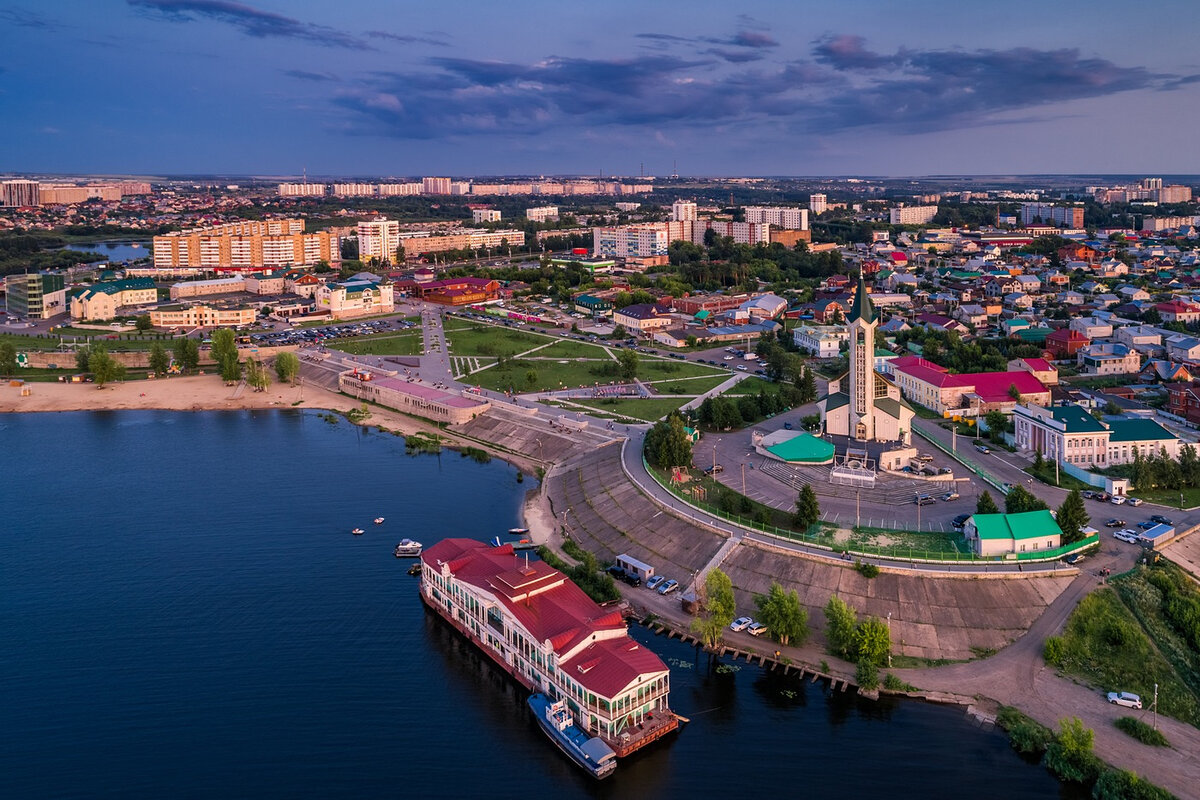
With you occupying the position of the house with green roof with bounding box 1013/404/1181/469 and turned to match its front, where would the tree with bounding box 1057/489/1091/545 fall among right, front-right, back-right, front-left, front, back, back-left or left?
front-left

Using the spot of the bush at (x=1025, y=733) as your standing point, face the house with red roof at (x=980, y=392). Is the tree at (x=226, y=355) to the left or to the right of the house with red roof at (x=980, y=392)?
left

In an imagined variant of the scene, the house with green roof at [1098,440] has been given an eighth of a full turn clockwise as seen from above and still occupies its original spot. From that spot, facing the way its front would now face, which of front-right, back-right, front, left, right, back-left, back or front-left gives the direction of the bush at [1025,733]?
left

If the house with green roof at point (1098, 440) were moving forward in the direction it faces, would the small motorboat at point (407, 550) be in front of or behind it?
in front

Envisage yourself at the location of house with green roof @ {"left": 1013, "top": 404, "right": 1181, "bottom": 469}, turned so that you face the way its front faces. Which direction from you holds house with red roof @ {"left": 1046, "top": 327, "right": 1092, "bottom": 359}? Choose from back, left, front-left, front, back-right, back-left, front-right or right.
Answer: back-right

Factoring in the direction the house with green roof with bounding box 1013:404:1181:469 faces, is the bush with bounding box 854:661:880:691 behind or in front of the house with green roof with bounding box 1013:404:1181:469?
in front

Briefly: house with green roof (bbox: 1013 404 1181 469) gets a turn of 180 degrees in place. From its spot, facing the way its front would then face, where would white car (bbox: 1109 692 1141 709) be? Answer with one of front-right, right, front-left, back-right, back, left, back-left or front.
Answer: back-right

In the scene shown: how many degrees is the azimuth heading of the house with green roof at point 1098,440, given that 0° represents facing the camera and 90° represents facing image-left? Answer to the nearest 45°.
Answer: approximately 45°
